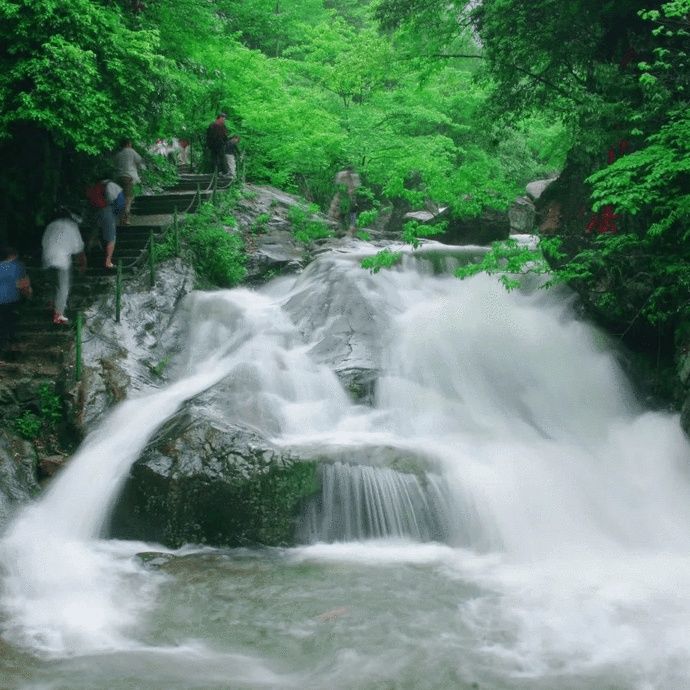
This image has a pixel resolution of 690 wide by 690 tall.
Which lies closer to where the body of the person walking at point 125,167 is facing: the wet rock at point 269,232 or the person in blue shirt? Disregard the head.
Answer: the wet rock

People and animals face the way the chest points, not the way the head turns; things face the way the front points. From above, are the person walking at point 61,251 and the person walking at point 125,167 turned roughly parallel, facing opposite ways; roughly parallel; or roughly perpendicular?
roughly parallel

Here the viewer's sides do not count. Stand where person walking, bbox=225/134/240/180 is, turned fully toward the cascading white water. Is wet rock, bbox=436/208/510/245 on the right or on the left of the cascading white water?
left

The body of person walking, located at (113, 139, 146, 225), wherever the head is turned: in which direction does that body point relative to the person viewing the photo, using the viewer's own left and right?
facing away from the viewer and to the right of the viewer

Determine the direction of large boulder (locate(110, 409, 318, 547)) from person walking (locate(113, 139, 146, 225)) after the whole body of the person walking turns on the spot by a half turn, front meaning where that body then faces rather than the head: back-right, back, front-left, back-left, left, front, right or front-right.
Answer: front-left

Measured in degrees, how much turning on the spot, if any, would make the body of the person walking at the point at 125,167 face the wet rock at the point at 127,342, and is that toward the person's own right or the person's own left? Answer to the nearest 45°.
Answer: approximately 135° to the person's own right

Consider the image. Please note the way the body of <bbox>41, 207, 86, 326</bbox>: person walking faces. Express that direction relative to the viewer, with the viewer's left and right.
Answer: facing away from the viewer and to the right of the viewer

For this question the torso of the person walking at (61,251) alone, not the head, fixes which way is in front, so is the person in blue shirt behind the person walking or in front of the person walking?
behind

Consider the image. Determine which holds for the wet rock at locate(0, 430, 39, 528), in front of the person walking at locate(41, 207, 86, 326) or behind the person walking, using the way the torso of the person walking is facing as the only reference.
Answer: behind

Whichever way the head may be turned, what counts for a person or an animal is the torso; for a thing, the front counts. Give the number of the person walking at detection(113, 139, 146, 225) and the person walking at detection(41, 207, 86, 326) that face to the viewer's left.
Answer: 0

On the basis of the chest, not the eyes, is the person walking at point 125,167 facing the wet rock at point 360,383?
no
